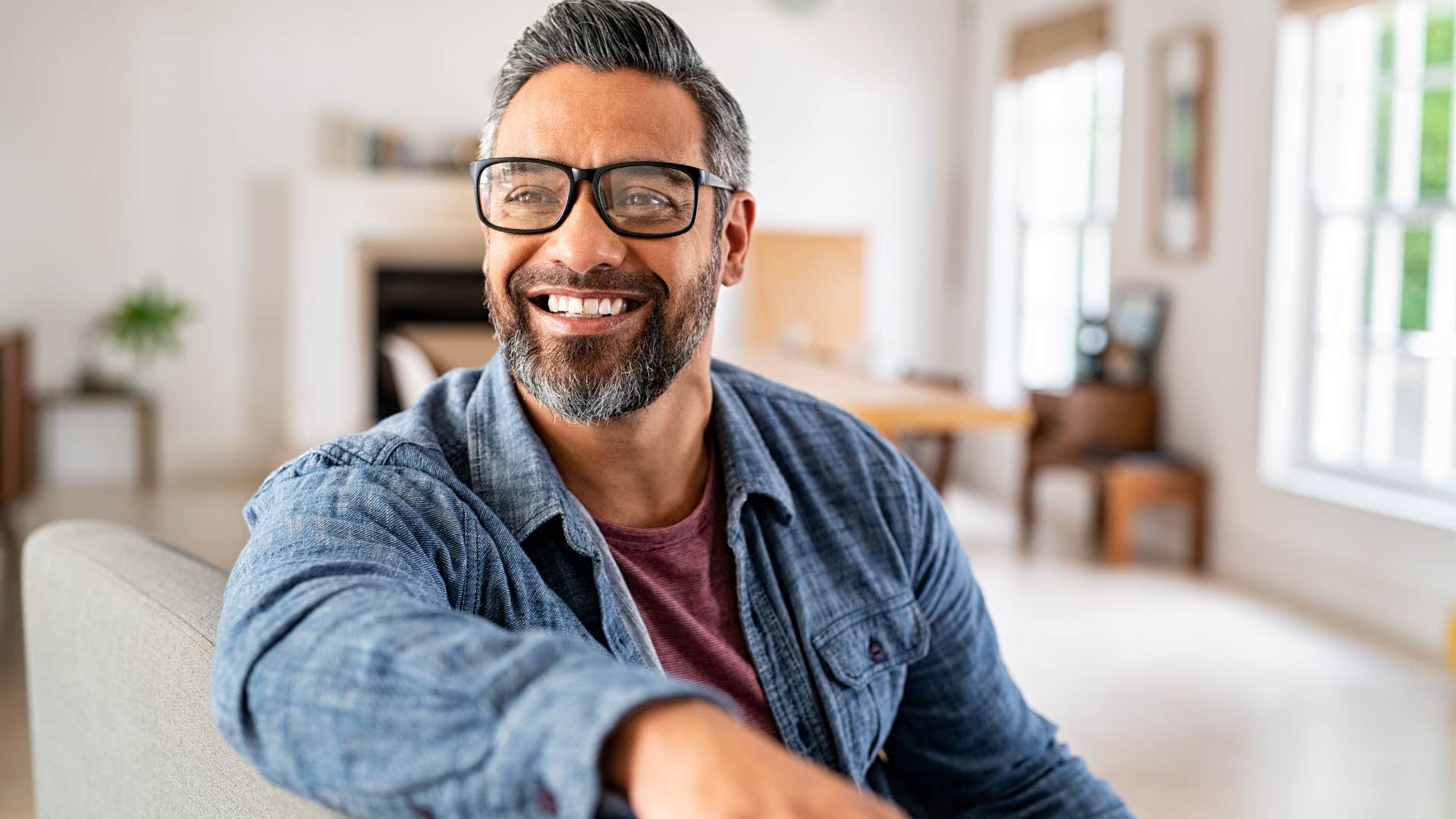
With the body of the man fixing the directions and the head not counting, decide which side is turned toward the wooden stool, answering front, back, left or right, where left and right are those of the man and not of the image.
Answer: back

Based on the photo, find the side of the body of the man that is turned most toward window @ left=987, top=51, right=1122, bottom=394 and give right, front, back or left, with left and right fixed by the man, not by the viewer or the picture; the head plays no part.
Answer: back

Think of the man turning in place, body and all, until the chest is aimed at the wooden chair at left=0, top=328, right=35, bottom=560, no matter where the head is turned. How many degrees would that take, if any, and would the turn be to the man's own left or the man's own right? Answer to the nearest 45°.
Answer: approximately 135° to the man's own right

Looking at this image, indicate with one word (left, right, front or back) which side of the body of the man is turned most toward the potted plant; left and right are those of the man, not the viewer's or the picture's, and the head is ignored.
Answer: back

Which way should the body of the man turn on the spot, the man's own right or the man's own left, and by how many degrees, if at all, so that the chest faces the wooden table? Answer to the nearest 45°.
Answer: approximately 180°

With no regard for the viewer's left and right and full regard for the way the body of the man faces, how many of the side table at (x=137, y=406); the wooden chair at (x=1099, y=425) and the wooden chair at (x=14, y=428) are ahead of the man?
0

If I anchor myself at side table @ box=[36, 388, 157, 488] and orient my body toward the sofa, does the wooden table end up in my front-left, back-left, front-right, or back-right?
front-left

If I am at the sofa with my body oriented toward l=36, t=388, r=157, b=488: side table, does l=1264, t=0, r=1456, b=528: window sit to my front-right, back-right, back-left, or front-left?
front-right

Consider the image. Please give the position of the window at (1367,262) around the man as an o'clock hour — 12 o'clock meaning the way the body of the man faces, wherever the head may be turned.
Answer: The window is roughly at 7 o'clock from the man.

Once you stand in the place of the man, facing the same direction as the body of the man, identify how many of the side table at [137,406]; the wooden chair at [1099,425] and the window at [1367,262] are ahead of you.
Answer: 0

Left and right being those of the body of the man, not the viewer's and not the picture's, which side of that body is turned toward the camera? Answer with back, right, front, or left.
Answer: front

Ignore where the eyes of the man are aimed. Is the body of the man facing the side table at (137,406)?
no
